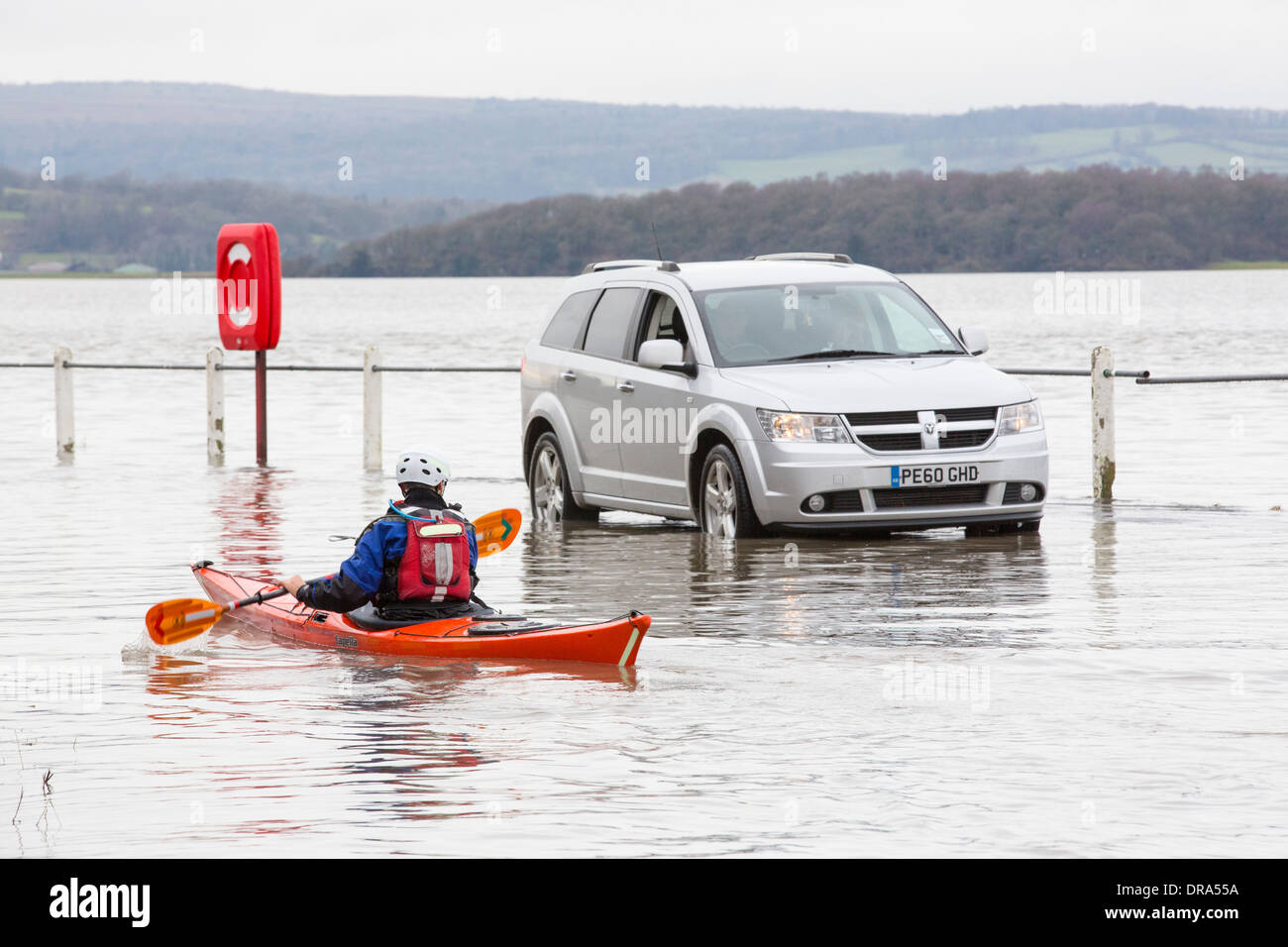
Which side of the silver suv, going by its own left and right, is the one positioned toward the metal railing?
back

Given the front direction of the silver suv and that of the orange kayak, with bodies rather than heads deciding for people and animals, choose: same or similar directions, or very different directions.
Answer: very different directions

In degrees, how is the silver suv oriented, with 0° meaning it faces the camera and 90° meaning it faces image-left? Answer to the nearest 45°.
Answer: approximately 315°

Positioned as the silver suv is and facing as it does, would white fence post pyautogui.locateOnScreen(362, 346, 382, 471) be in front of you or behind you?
behind

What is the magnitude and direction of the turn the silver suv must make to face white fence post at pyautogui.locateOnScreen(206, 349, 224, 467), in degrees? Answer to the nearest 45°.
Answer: approximately 180°

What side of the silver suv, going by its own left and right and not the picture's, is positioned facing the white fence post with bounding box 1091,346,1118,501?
left

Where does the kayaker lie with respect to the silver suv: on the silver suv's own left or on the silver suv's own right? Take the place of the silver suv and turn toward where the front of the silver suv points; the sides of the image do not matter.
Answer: on the silver suv's own right
